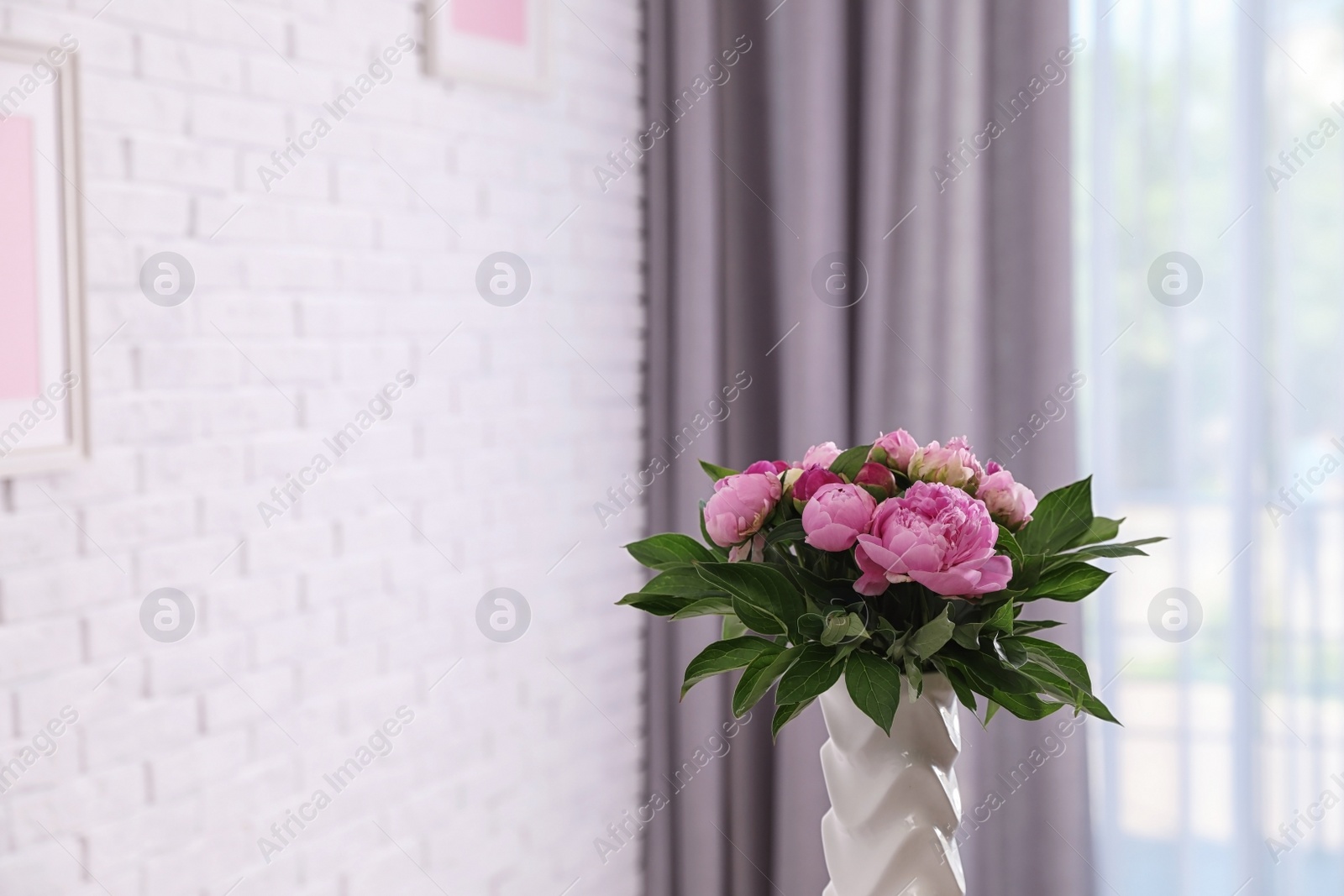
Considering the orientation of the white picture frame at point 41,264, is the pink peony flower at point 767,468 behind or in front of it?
in front

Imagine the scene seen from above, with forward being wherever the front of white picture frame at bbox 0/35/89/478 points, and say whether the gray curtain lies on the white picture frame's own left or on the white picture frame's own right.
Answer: on the white picture frame's own left

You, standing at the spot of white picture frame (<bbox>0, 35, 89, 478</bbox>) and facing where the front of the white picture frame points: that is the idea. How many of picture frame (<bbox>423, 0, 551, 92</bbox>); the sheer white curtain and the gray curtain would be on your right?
0

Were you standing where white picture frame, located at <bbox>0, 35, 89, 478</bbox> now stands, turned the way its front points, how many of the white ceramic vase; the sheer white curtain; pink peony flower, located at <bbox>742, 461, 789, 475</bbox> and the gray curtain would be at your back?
0

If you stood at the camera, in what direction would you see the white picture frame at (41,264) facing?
facing the viewer and to the right of the viewer

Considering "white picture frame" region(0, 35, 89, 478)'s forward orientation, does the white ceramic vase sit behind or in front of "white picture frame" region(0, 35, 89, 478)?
in front

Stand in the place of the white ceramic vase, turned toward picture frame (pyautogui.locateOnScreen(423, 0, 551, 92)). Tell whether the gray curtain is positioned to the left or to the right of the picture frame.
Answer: right

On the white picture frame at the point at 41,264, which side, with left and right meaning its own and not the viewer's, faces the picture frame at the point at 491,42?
left

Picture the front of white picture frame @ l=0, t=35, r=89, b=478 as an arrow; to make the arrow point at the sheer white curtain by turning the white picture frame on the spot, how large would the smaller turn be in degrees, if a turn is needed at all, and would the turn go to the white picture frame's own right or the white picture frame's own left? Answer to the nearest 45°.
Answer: approximately 45° to the white picture frame's own left

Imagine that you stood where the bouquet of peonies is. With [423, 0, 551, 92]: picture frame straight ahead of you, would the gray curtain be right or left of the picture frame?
right
